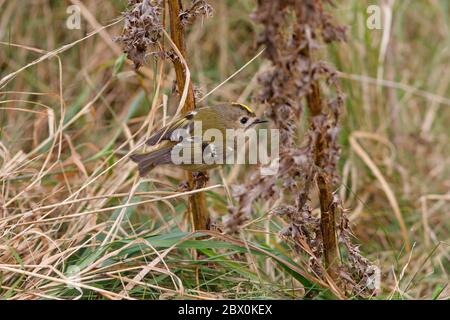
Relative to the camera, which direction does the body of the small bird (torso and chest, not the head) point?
to the viewer's right

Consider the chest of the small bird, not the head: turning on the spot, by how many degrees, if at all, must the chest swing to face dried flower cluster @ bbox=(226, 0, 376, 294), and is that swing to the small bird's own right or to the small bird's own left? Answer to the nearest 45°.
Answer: approximately 45° to the small bird's own right
